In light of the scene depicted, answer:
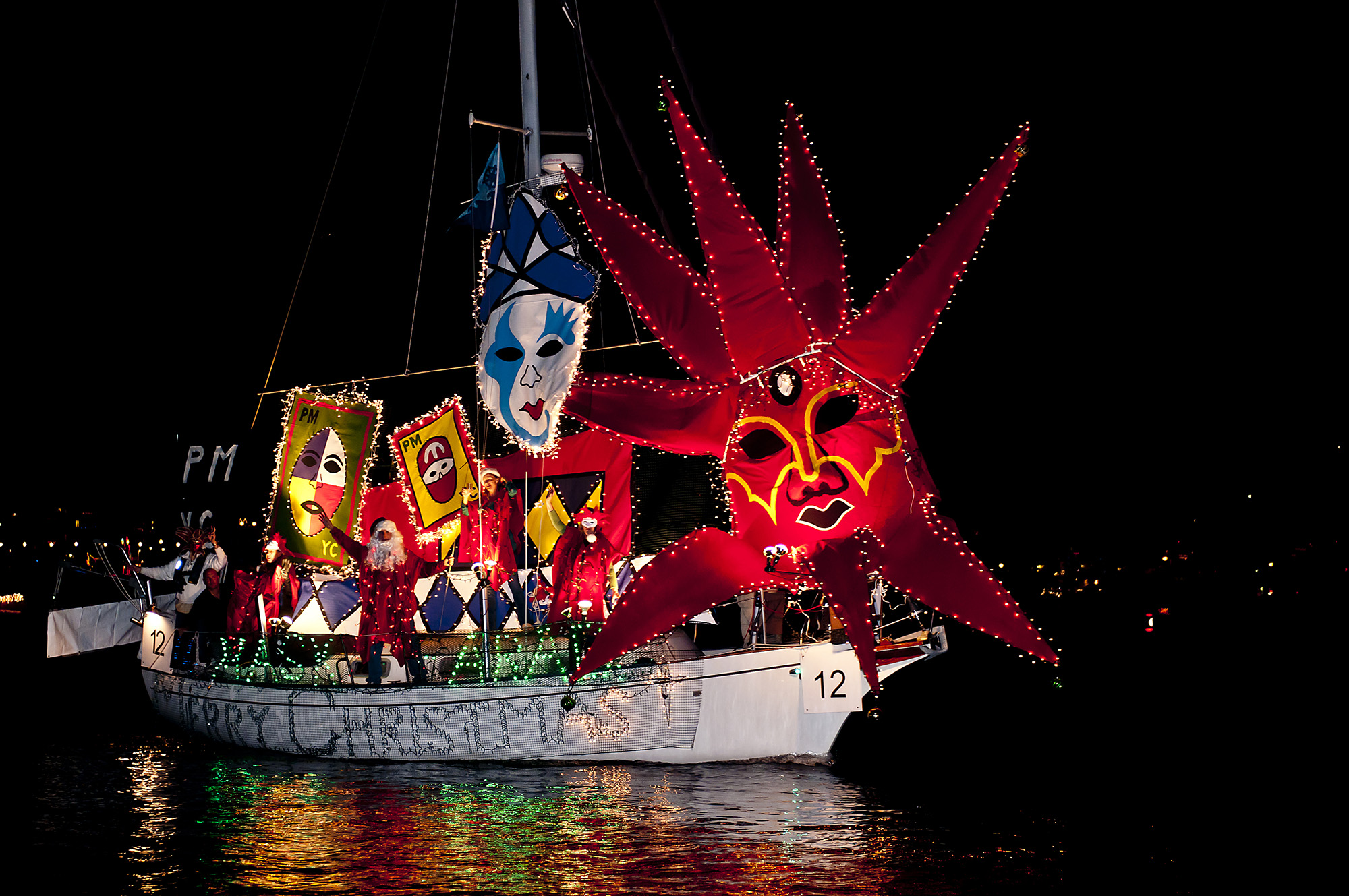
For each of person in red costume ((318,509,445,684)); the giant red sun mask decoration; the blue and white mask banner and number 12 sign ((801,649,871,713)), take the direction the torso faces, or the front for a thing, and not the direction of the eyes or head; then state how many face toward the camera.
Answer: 4

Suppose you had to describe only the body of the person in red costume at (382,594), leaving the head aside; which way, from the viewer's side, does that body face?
toward the camera

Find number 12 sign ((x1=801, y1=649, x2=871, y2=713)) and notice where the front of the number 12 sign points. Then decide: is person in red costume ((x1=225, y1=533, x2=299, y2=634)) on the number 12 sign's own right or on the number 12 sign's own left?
on the number 12 sign's own right

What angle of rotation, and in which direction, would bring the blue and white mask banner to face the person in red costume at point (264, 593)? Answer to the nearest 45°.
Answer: approximately 135° to its right

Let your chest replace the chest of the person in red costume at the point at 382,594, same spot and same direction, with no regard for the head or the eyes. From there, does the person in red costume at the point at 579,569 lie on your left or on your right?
on your left

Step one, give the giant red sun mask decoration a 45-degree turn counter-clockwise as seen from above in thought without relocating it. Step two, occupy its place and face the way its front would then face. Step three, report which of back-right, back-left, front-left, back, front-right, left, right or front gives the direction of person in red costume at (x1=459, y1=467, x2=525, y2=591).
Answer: back

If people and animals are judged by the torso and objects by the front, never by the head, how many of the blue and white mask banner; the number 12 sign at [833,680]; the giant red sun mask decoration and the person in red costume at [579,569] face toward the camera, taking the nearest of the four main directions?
4

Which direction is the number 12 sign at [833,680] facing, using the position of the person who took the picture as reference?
facing the viewer

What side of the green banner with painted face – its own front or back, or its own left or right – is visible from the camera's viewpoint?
front
